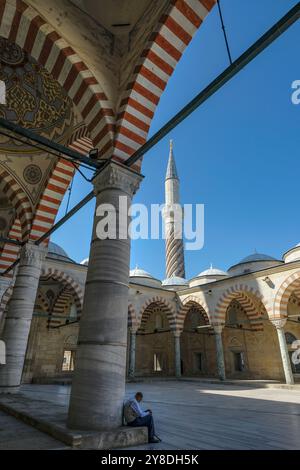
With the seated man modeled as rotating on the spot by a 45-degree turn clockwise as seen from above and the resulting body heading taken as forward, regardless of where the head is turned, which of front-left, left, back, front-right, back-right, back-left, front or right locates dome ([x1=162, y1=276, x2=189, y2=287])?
back-left

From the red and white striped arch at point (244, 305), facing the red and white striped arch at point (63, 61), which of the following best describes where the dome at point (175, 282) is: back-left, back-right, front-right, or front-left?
back-right

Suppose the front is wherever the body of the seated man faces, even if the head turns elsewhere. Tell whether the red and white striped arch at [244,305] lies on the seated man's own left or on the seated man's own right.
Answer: on the seated man's own left

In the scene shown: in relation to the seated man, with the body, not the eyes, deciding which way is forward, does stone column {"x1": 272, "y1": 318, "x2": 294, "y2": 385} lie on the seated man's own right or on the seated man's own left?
on the seated man's own left

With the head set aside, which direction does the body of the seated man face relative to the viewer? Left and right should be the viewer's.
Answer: facing to the right of the viewer

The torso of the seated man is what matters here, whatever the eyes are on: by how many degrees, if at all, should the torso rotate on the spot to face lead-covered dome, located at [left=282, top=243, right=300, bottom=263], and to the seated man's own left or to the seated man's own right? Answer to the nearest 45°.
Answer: approximately 45° to the seated man's own left

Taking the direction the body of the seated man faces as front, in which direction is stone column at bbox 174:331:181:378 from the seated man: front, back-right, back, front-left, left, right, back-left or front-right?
left

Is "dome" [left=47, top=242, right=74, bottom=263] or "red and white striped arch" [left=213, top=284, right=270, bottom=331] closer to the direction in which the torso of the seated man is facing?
the red and white striped arch

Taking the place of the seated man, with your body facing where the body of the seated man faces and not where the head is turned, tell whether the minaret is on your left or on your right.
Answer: on your left

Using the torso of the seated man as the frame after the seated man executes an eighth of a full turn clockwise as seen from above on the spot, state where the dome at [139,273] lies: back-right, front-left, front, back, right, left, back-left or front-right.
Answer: back-left
